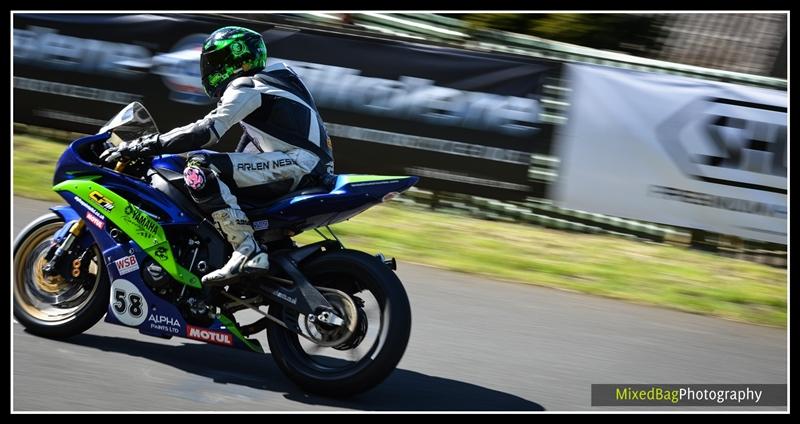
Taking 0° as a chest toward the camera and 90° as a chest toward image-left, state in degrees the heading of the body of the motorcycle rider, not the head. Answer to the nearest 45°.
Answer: approximately 90°

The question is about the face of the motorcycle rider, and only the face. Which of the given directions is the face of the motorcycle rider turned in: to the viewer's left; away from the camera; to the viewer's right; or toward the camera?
to the viewer's left

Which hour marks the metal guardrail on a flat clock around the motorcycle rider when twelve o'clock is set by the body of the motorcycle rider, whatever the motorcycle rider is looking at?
The metal guardrail is roughly at 4 o'clock from the motorcycle rider.

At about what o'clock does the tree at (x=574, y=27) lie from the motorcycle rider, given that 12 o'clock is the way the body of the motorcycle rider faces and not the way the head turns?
The tree is roughly at 4 o'clock from the motorcycle rider.

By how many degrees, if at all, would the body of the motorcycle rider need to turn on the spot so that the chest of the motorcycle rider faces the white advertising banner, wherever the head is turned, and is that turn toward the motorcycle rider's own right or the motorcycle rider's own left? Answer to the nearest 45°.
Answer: approximately 135° to the motorcycle rider's own right
